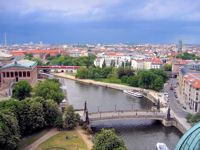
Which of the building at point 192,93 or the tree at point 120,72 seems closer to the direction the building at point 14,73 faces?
the building

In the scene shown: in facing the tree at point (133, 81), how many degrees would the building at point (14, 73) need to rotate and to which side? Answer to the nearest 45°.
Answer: approximately 90° to its left

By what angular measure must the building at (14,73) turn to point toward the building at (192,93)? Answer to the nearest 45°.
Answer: approximately 45° to its left

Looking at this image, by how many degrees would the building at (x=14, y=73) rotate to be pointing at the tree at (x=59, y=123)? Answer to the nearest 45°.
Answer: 0° — it already faces it

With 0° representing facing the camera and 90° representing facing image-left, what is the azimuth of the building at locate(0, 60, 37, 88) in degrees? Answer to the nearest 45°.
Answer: approximately 0°

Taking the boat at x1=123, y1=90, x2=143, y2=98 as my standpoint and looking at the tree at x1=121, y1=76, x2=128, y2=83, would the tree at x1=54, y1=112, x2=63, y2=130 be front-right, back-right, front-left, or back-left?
back-left

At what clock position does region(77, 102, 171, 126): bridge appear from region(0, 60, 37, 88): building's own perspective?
The bridge is roughly at 11 o'clock from the building.

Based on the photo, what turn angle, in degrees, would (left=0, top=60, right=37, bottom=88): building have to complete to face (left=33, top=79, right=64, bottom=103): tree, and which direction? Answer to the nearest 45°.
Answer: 0° — it already faces it

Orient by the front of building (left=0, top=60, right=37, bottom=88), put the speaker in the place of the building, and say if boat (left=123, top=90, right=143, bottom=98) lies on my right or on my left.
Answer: on my left

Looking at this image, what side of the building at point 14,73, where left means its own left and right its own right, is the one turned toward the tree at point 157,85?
left
